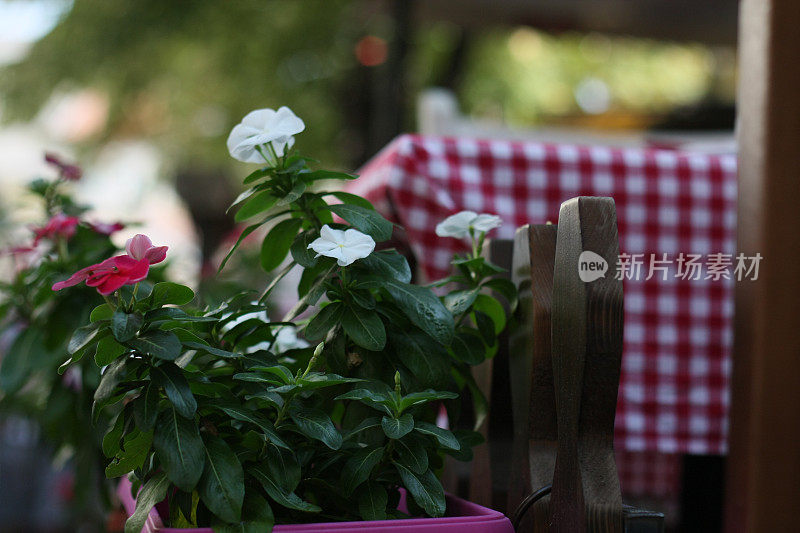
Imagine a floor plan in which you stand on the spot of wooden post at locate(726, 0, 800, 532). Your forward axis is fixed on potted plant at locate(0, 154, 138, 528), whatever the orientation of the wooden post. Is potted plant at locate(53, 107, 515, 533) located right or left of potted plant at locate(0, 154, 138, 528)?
left
